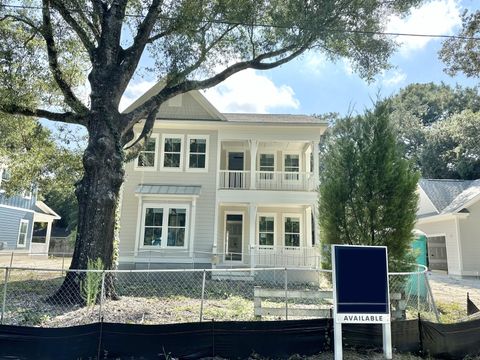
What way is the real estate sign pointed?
toward the camera

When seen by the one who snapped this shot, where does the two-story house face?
facing the viewer

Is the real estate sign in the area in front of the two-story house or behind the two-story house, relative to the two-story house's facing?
in front

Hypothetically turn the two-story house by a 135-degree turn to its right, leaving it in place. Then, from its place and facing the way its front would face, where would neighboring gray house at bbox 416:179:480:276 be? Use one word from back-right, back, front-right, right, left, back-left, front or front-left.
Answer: back-right

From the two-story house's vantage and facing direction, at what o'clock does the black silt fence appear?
The black silt fence is roughly at 12 o'clock from the two-story house.

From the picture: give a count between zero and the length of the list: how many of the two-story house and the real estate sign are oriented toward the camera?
2

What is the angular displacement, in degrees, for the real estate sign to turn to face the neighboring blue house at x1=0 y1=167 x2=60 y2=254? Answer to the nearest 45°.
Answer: approximately 135° to its right

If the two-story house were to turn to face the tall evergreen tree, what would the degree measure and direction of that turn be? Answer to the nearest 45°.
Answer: approximately 45° to its left

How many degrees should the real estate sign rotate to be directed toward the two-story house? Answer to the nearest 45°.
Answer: approximately 135° to its right

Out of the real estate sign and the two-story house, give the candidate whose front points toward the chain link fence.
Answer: the two-story house

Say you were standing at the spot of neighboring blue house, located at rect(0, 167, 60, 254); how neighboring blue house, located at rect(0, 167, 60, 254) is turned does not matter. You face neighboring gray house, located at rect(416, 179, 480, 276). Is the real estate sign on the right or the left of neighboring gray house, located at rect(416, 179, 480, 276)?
right

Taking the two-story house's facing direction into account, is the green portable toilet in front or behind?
in front

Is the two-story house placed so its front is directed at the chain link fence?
yes

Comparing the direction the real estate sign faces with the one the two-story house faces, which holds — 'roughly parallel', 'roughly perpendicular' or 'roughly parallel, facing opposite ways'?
roughly parallel

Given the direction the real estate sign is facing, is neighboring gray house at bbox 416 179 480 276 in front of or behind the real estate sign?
behind

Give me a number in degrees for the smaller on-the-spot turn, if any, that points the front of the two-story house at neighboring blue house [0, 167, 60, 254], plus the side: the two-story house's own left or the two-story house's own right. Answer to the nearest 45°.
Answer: approximately 135° to the two-story house's own right
